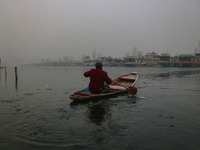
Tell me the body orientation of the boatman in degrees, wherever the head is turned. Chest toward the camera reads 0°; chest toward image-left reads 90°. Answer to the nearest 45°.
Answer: approximately 180°
